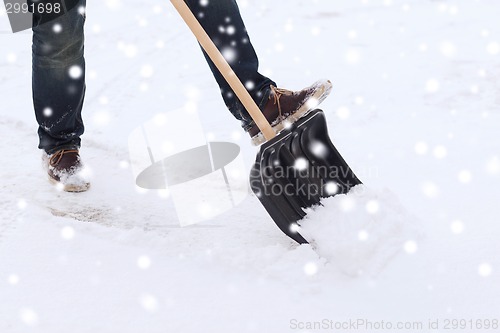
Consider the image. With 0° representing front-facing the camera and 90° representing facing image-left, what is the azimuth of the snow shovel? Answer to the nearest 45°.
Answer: approximately 315°
